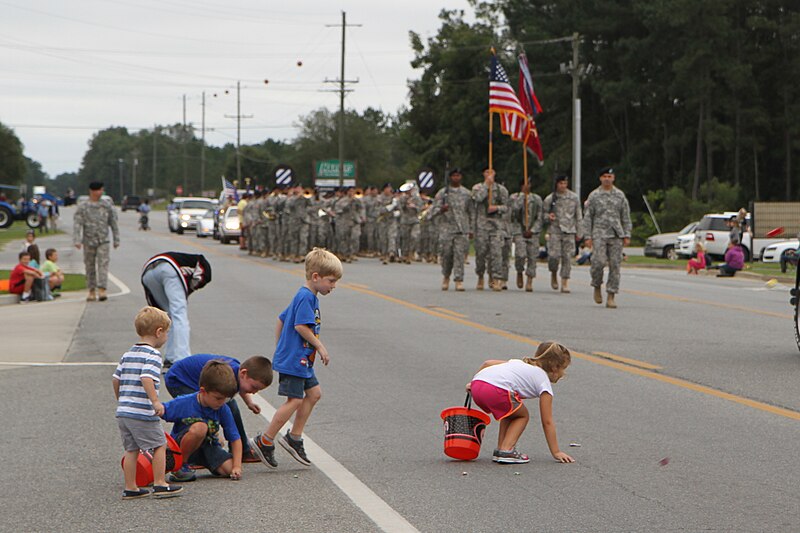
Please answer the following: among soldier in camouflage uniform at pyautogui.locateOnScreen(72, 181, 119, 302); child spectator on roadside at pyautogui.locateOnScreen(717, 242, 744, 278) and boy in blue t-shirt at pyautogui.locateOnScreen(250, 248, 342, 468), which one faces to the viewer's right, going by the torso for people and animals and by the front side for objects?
the boy in blue t-shirt

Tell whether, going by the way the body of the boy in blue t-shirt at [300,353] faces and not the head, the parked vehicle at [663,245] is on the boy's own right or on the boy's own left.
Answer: on the boy's own left

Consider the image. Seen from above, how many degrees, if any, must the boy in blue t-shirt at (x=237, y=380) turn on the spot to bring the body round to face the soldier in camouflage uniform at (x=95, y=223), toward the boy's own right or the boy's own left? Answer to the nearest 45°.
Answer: approximately 90° to the boy's own left

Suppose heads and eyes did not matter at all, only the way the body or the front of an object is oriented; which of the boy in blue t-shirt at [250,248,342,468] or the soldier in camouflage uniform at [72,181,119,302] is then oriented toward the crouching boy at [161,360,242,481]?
the soldier in camouflage uniform

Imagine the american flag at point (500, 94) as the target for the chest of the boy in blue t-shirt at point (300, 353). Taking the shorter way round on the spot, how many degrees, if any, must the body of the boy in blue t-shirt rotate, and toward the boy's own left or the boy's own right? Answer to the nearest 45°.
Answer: approximately 90° to the boy's own left

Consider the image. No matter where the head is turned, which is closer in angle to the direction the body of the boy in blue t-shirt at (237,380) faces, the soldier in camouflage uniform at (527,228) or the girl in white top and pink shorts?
the girl in white top and pink shorts

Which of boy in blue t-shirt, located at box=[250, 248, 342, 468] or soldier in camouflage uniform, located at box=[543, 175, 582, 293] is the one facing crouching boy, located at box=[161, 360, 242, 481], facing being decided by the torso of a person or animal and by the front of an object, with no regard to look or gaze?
the soldier in camouflage uniform

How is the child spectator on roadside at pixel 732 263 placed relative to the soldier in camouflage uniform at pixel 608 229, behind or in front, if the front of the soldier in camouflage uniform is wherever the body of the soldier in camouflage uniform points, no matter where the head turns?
behind

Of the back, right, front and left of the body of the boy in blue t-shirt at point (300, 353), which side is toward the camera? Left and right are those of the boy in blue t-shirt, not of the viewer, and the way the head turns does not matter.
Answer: right

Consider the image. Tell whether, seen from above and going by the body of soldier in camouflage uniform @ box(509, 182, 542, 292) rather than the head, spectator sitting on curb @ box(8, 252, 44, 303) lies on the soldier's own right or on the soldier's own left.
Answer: on the soldier's own right
